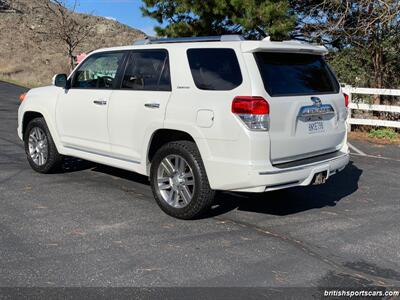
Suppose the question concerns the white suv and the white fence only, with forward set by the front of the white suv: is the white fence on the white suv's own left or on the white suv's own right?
on the white suv's own right

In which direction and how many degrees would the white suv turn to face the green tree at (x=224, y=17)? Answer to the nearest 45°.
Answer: approximately 45° to its right

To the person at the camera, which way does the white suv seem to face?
facing away from the viewer and to the left of the viewer
